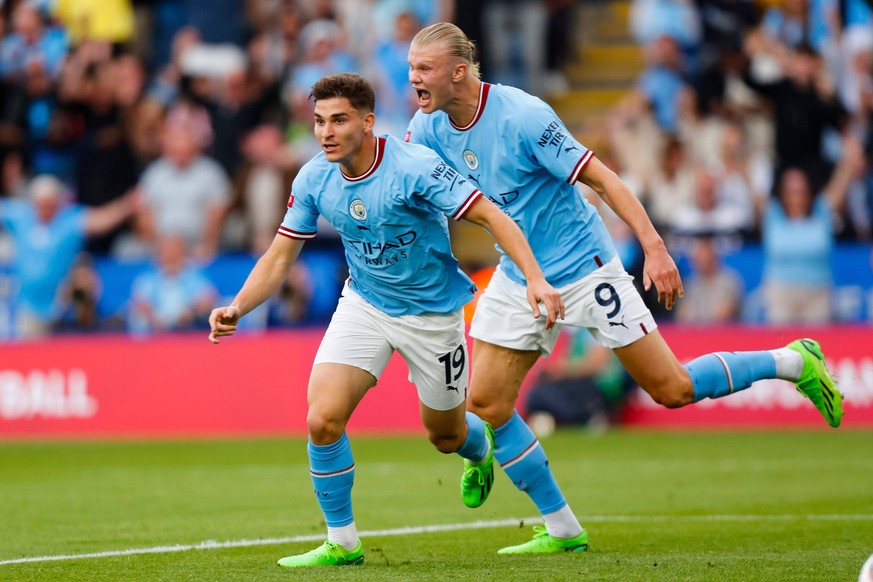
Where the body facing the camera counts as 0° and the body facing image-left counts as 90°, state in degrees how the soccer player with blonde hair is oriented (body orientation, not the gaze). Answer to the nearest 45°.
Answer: approximately 45°

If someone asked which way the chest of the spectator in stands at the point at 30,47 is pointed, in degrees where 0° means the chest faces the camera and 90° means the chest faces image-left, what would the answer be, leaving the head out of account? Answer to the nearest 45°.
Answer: approximately 0°

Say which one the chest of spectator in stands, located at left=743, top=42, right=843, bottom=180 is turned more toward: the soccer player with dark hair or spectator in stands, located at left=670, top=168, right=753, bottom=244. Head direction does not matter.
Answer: the soccer player with dark hair

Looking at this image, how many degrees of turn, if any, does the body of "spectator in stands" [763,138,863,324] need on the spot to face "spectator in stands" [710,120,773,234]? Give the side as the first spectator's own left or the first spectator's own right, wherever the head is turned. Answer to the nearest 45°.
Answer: approximately 135° to the first spectator's own right

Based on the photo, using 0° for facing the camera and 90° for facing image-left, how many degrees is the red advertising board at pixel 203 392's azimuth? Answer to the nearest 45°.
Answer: approximately 0°

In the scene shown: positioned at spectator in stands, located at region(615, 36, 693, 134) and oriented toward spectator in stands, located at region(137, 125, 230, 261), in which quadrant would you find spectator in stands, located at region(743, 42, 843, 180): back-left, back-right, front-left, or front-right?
back-left
